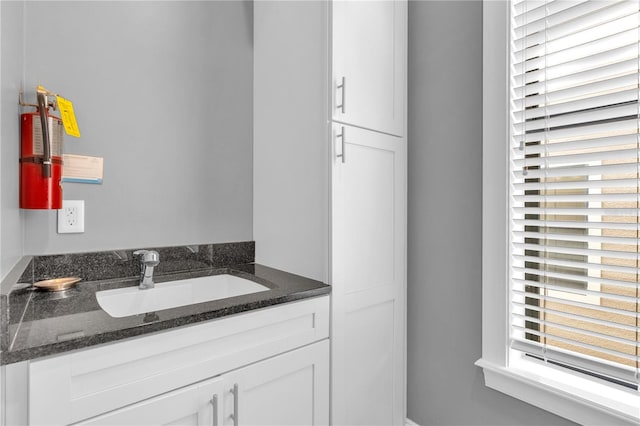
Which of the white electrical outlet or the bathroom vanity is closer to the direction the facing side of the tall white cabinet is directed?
the bathroom vanity

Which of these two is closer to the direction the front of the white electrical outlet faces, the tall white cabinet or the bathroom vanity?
the bathroom vanity

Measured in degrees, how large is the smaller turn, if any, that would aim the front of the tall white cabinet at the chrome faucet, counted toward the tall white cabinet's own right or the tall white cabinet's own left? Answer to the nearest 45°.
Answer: approximately 135° to the tall white cabinet's own right

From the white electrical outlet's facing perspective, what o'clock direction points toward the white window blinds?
The white window blinds is roughly at 10 o'clock from the white electrical outlet.

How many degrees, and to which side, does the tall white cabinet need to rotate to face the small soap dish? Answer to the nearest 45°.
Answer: approximately 135° to its right

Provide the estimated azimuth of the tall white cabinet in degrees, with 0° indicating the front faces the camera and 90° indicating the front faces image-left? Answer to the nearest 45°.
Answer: approximately 315°

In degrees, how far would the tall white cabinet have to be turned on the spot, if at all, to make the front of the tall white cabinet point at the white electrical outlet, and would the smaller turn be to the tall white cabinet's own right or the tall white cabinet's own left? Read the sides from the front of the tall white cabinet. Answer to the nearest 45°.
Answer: approximately 135° to the tall white cabinet's own right

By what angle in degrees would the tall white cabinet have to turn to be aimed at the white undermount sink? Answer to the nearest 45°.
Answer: approximately 135° to its right
